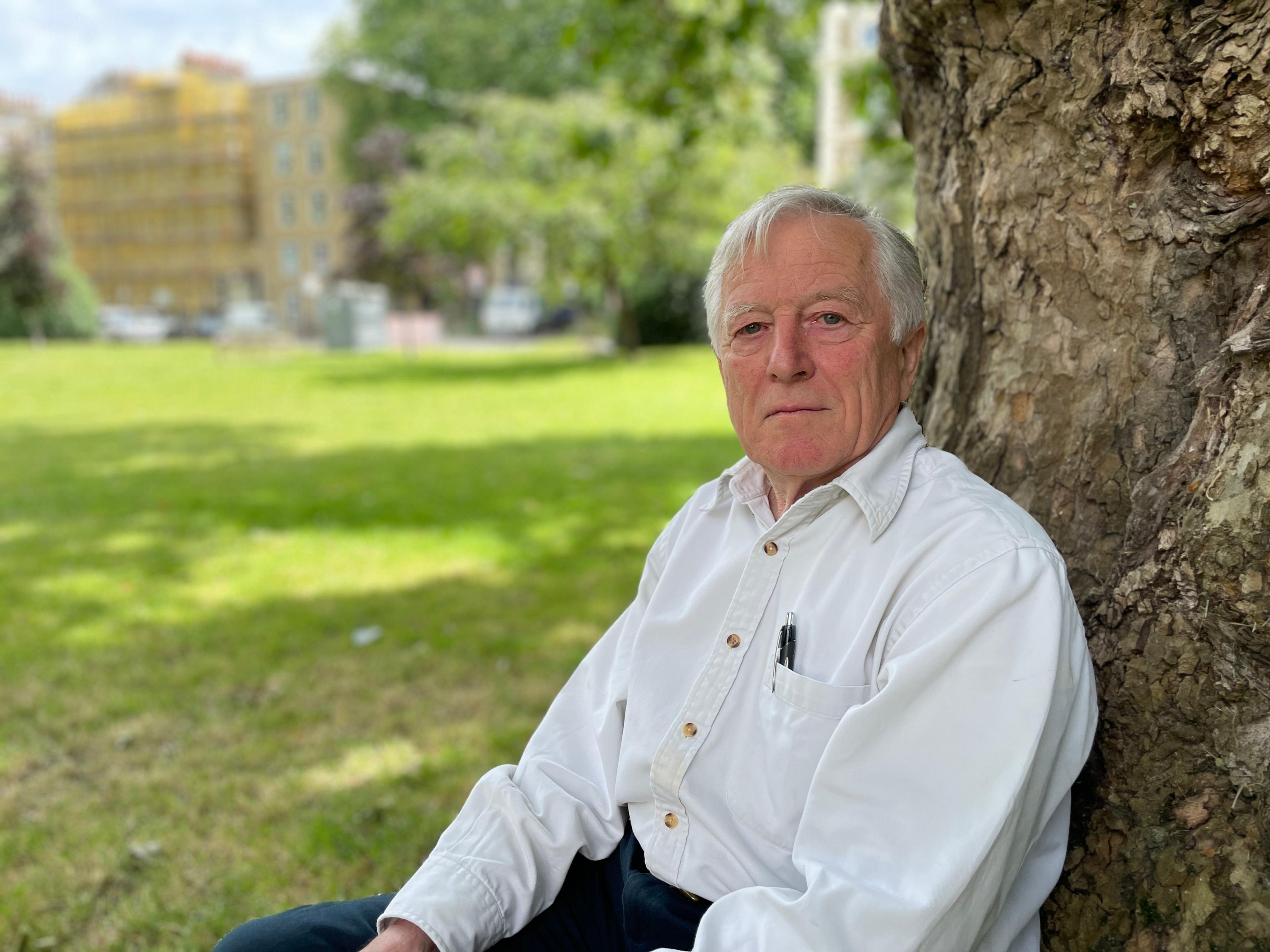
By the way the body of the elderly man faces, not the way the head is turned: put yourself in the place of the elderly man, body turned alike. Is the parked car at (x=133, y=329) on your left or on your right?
on your right

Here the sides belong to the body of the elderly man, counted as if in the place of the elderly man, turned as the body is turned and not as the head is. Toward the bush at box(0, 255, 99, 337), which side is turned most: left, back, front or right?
right

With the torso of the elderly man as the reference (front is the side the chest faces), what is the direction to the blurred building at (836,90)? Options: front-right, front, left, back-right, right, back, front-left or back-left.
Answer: back-right

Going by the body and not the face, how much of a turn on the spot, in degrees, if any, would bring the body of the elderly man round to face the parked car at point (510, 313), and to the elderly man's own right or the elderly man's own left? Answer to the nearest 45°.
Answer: approximately 135° to the elderly man's own right

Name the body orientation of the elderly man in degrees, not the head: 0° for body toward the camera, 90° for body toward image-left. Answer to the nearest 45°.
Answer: approximately 45°

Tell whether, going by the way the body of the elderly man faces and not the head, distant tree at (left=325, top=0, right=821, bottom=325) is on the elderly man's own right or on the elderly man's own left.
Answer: on the elderly man's own right
